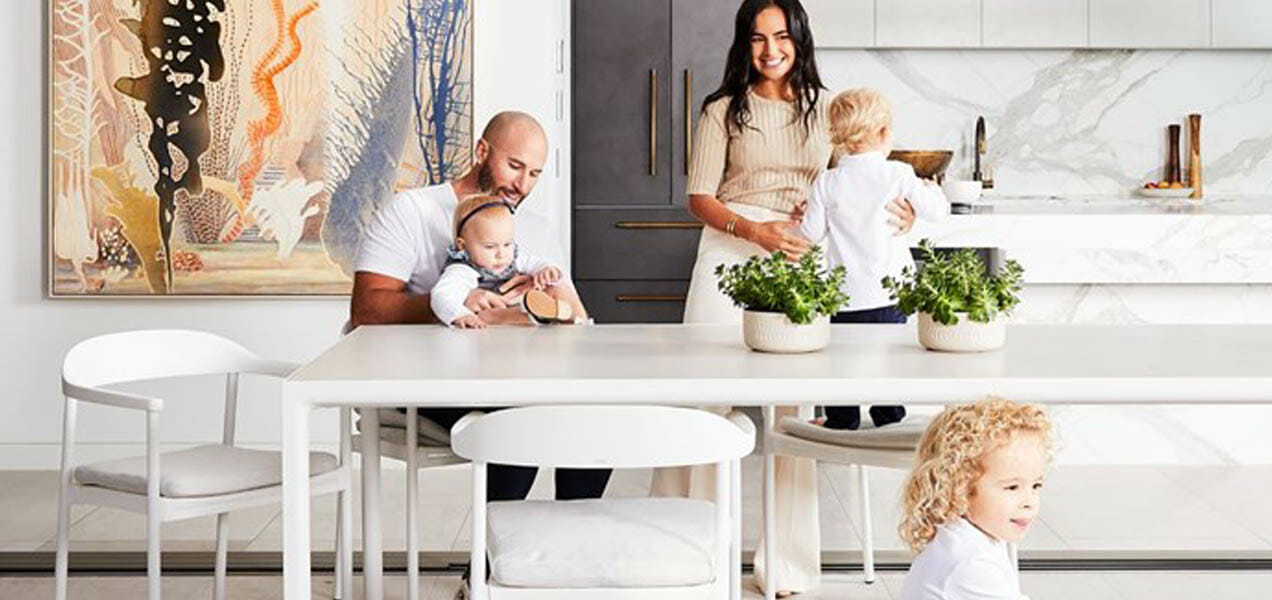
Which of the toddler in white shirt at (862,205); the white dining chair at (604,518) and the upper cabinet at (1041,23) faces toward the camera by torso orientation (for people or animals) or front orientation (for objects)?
the upper cabinet

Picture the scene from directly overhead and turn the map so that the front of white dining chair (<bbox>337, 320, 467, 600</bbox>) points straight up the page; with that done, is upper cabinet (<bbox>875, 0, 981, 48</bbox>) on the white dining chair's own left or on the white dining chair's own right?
on the white dining chair's own left

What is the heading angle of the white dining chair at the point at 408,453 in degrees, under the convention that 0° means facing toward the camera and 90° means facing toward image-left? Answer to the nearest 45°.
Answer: approximately 315°

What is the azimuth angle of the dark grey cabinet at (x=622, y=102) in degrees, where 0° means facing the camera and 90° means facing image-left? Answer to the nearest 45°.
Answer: approximately 0°

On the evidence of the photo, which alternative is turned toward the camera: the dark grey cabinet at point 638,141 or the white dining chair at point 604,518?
the dark grey cabinet

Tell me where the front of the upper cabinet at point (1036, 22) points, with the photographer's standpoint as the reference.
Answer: facing the viewer

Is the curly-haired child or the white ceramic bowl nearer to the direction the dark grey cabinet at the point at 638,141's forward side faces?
the curly-haired child

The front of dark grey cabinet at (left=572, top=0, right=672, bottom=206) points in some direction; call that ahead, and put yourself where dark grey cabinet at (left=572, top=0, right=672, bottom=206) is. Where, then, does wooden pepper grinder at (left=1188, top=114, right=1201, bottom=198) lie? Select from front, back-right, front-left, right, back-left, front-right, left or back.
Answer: left

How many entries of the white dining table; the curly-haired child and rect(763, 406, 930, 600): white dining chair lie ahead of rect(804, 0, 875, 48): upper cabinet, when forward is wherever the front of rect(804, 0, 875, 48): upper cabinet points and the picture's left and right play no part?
3

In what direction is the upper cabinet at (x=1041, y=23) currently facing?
toward the camera

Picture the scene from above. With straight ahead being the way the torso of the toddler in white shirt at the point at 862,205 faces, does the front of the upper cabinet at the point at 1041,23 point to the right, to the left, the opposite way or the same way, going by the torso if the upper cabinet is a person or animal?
the opposite way

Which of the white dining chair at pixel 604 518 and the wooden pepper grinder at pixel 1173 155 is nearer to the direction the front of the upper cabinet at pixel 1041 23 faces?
the white dining chair

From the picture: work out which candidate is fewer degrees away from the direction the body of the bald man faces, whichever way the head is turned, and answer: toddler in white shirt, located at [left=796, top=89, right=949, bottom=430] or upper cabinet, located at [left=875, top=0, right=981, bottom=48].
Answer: the toddler in white shirt

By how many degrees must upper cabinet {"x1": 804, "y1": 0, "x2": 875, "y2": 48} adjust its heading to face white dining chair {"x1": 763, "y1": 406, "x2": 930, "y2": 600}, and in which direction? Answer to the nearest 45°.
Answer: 0° — it already faces it

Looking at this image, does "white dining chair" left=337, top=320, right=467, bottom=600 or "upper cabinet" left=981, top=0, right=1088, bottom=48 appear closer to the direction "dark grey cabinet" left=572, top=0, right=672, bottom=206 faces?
the white dining chair

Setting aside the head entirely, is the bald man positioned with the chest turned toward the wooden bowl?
no

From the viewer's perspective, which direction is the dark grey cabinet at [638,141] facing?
toward the camera

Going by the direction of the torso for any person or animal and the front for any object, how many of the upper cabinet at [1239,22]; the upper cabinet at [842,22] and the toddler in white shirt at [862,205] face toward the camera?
2

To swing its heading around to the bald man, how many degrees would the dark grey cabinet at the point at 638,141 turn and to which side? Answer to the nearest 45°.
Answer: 0° — it already faces them

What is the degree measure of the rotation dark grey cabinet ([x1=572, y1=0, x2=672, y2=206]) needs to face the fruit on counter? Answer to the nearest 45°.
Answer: approximately 90° to its left

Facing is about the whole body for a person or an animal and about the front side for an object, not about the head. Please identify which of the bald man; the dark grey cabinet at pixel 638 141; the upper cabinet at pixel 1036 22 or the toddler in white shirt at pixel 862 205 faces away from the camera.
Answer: the toddler in white shirt
